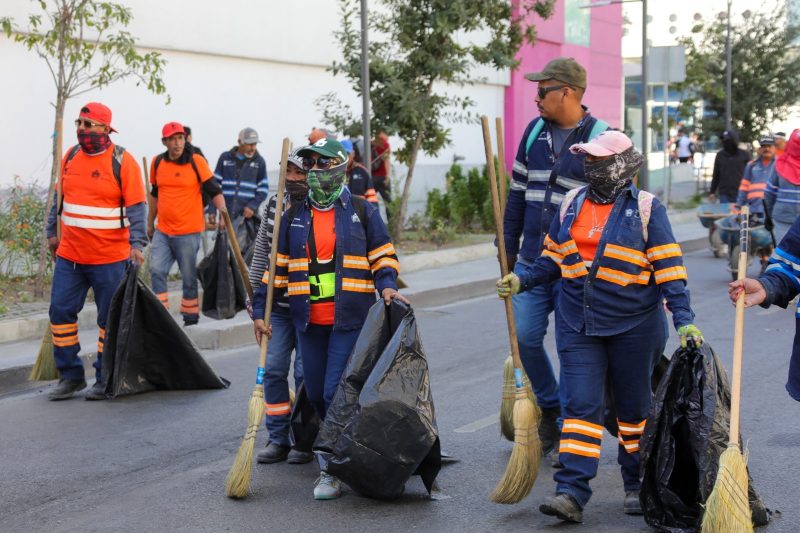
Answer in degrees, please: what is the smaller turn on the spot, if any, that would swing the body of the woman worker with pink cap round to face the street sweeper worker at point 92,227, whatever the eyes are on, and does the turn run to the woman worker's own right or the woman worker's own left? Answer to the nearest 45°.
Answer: approximately 90° to the woman worker's own right

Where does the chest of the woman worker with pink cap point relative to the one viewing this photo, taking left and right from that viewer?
facing the viewer and to the left of the viewer

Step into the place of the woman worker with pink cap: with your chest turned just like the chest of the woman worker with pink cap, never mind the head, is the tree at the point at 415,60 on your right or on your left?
on your right

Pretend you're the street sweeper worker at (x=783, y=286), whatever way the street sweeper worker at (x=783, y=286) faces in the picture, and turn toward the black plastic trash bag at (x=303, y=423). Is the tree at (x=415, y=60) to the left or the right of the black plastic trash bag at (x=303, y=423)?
right

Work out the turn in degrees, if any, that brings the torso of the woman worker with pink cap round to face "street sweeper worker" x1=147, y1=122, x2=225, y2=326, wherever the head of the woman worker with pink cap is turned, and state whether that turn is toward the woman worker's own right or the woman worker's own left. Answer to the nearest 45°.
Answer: approximately 90° to the woman worker's own right

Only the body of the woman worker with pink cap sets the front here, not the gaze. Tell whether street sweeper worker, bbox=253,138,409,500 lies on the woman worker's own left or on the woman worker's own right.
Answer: on the woman worker's own right

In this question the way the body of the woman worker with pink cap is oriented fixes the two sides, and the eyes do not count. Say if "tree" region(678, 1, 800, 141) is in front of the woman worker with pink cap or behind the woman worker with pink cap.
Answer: behind

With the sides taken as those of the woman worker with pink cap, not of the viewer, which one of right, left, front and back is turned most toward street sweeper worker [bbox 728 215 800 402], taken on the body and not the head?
left

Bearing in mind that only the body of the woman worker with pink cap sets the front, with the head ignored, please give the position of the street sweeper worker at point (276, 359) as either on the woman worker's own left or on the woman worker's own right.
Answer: on the woman worker's own right
